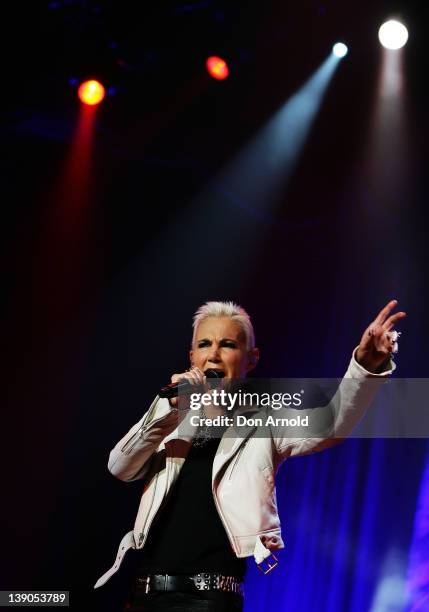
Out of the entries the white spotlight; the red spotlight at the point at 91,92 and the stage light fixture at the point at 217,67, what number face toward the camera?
3

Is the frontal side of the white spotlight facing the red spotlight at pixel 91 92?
no

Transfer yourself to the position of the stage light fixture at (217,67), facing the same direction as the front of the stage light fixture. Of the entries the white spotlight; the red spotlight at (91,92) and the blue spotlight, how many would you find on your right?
1

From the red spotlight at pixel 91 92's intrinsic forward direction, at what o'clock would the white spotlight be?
The white spotlight is roughly at 10 o'clock from the red spotlight.

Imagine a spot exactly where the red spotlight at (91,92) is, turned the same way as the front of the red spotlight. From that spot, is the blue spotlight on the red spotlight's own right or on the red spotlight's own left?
on the red spotlight's own left

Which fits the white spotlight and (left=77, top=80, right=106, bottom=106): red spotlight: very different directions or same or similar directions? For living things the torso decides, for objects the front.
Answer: same or similar directions

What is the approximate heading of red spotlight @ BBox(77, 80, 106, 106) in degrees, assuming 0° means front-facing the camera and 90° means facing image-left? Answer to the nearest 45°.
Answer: approximately 0°

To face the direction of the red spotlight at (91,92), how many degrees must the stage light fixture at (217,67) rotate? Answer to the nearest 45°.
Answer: approximately 90° to its right

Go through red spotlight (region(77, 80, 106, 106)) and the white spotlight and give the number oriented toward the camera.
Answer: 2

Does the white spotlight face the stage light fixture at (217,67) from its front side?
no

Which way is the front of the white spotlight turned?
toward the camera
